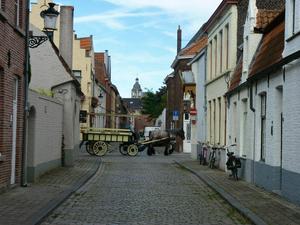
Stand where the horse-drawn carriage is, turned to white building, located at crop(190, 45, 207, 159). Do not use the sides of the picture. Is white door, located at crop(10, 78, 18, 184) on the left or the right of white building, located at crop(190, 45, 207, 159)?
right

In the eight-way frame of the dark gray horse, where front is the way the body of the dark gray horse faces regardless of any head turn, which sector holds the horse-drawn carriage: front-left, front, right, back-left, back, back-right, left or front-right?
back-right

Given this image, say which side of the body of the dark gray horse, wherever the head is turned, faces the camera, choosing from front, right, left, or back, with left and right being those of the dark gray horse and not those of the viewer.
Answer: right

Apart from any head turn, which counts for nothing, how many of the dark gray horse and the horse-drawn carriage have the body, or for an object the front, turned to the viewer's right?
2

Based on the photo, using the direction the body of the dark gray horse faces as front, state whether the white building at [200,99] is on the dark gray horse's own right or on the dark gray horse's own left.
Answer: on the dark gray horse's own right

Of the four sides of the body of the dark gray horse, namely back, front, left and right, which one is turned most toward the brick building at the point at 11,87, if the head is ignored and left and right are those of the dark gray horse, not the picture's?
right

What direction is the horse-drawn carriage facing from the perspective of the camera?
to the viewer's right

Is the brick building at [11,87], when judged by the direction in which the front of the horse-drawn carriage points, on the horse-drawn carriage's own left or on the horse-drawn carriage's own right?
on the horse-drawn carriage's own right

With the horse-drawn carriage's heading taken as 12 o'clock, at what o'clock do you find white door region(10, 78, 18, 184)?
The white door is roughly at 3 o'clock from the horse-drawn carriage.

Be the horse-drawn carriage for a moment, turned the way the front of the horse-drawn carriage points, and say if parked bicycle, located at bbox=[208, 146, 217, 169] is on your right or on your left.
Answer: on your right
